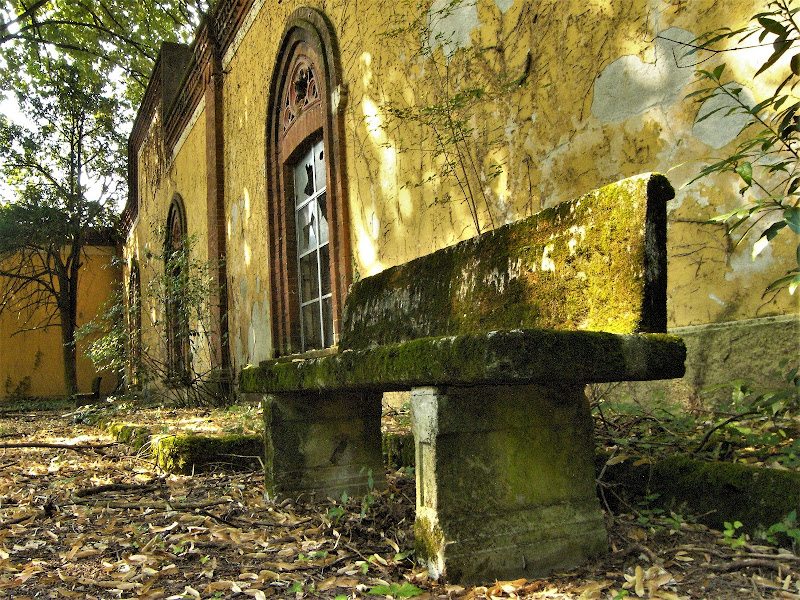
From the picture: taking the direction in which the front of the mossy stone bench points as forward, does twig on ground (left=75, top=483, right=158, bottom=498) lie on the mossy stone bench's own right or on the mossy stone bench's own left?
on the mossy stone bench's own right

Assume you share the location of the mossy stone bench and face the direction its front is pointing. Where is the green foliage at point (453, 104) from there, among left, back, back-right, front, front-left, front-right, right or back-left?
back-right

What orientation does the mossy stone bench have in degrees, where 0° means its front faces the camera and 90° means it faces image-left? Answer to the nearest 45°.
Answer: approximately 45°

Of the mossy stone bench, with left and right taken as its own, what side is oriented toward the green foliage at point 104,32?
right

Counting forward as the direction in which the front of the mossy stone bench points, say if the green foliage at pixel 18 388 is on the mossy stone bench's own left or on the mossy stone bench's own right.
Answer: on the mossy stone bench's own right

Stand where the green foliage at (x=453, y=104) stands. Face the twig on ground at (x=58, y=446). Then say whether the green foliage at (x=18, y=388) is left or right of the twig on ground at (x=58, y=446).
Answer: right

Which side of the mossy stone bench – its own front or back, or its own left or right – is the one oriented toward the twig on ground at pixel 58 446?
right

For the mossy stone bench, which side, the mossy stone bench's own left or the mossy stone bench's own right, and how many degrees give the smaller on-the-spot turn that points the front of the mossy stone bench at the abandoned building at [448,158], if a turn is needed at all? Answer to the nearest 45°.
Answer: approximately 135° to the mossy stone bench's own right
